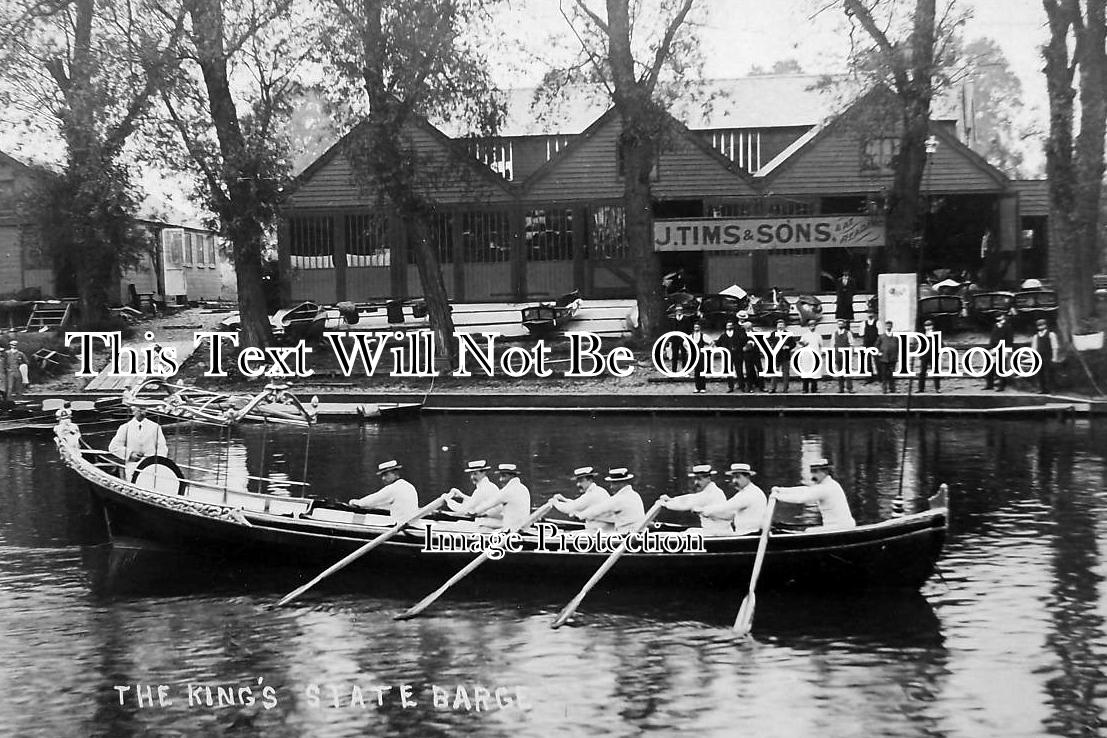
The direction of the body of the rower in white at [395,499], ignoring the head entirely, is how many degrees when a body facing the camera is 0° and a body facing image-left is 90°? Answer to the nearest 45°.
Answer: approximately 90°

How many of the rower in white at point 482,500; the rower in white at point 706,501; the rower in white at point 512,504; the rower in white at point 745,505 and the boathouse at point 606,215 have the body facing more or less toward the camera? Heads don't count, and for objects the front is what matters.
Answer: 1

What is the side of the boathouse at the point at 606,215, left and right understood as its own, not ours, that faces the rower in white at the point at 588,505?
front

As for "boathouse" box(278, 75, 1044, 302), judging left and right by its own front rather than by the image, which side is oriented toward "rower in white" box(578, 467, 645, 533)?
front

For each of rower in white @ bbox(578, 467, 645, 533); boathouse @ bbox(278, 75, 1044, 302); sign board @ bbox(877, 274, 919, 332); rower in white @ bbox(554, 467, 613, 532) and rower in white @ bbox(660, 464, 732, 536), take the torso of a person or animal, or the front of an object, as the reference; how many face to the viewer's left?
3

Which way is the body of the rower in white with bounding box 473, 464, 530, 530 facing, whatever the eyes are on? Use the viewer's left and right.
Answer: facing to the left of the viewer

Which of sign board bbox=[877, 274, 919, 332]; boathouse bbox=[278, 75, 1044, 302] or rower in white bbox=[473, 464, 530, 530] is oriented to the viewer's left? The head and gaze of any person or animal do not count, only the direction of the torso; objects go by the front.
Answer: the rower in white

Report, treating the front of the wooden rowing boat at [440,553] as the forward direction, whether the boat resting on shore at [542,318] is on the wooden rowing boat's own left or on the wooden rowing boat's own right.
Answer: on the wooden rowing boat's own left

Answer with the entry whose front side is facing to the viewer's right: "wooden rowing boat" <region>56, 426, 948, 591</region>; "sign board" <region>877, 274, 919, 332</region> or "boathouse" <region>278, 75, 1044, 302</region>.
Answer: the wooden rowing boat

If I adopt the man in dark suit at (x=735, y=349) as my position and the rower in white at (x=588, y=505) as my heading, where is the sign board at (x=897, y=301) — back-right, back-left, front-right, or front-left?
back-left

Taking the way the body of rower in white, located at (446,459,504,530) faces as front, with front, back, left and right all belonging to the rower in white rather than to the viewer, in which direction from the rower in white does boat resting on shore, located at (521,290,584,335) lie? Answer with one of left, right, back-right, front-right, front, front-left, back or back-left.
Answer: right

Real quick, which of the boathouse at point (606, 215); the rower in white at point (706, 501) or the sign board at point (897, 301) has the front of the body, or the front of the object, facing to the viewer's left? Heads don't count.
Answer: the rower in white

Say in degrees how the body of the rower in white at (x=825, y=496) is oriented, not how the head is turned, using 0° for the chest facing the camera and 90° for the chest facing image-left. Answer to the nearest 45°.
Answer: approximately 90°

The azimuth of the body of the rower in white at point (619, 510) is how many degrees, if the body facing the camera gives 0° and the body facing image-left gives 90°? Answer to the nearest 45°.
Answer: approximately 90°

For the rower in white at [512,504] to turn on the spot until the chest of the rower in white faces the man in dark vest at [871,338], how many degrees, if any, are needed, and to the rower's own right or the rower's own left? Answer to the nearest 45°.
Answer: approximately 135° to the rower's own right

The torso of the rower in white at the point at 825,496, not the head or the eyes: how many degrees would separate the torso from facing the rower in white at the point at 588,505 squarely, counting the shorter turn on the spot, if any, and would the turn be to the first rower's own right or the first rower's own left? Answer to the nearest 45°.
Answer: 0° — they already face them
